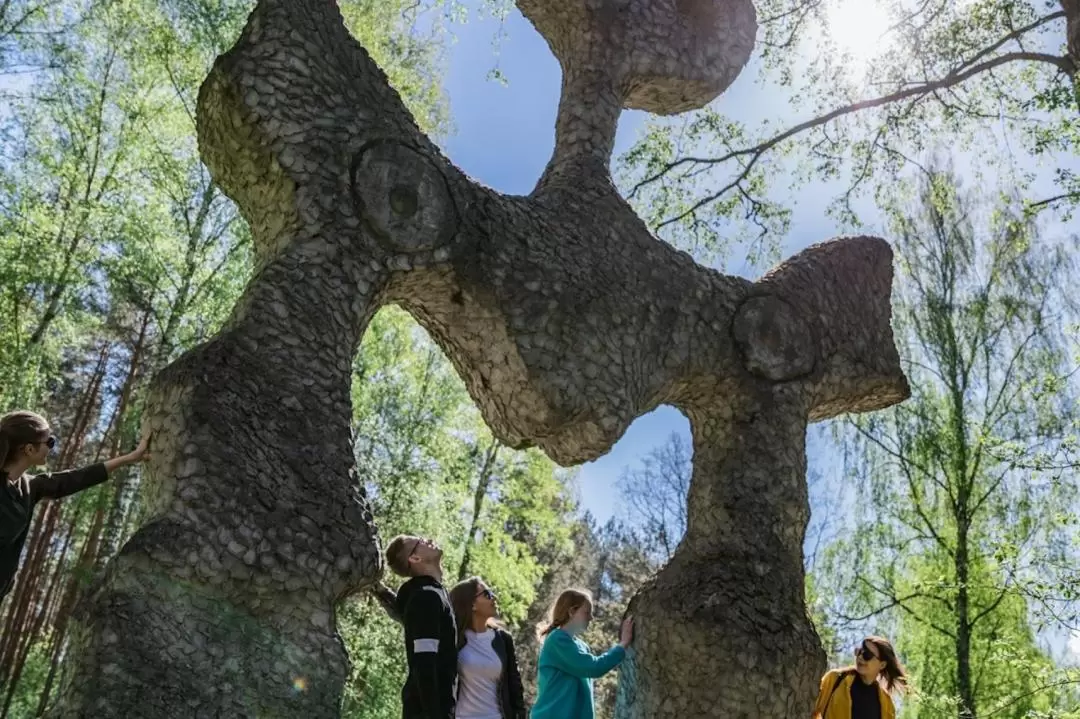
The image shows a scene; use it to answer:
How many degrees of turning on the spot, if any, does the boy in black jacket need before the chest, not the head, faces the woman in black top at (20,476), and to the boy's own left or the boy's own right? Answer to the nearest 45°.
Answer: approximately 180°

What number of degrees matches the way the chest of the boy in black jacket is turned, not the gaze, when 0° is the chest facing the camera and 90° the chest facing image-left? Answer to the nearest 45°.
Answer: approximately 270°

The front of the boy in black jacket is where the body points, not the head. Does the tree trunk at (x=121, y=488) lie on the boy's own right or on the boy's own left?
on the boy's own left

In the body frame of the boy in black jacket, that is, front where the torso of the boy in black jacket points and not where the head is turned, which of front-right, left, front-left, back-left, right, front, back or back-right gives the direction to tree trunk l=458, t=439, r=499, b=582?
left

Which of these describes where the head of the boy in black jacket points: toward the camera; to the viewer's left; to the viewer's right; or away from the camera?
to the viewer's right
